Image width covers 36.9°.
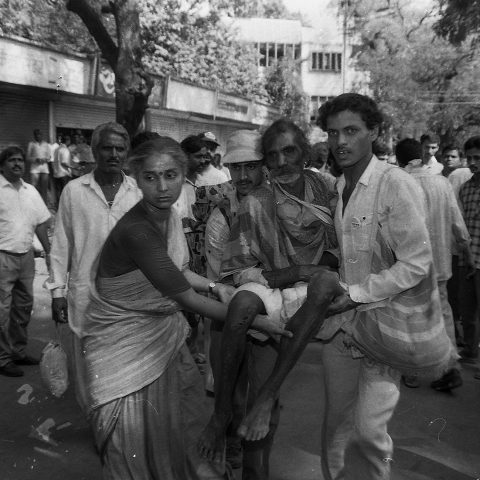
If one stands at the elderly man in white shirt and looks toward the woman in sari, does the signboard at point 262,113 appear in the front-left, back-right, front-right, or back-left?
back-left

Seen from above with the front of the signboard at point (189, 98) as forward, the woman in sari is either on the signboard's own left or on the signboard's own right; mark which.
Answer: on the signboard's own right

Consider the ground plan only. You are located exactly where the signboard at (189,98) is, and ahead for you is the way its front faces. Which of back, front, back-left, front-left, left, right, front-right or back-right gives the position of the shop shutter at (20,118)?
right

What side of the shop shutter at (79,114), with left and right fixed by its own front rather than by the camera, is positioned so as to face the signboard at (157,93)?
left

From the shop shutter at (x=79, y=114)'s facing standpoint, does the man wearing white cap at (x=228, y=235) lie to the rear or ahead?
ahead

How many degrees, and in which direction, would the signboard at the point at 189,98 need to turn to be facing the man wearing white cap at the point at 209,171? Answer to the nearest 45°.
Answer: approximately 45° to its right

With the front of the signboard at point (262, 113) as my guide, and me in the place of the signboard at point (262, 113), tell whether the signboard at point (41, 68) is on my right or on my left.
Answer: on my right

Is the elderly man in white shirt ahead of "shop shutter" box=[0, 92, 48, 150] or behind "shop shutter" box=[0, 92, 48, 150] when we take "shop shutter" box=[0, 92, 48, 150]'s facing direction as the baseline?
ahead

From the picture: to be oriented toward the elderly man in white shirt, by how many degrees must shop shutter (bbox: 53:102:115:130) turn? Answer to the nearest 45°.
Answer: approximately 45° to its right

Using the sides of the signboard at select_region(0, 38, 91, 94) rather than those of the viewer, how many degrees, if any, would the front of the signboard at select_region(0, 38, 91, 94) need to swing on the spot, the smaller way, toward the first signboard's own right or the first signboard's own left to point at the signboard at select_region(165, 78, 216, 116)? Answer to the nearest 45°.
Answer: approximately 90° to the first signboard's own left
